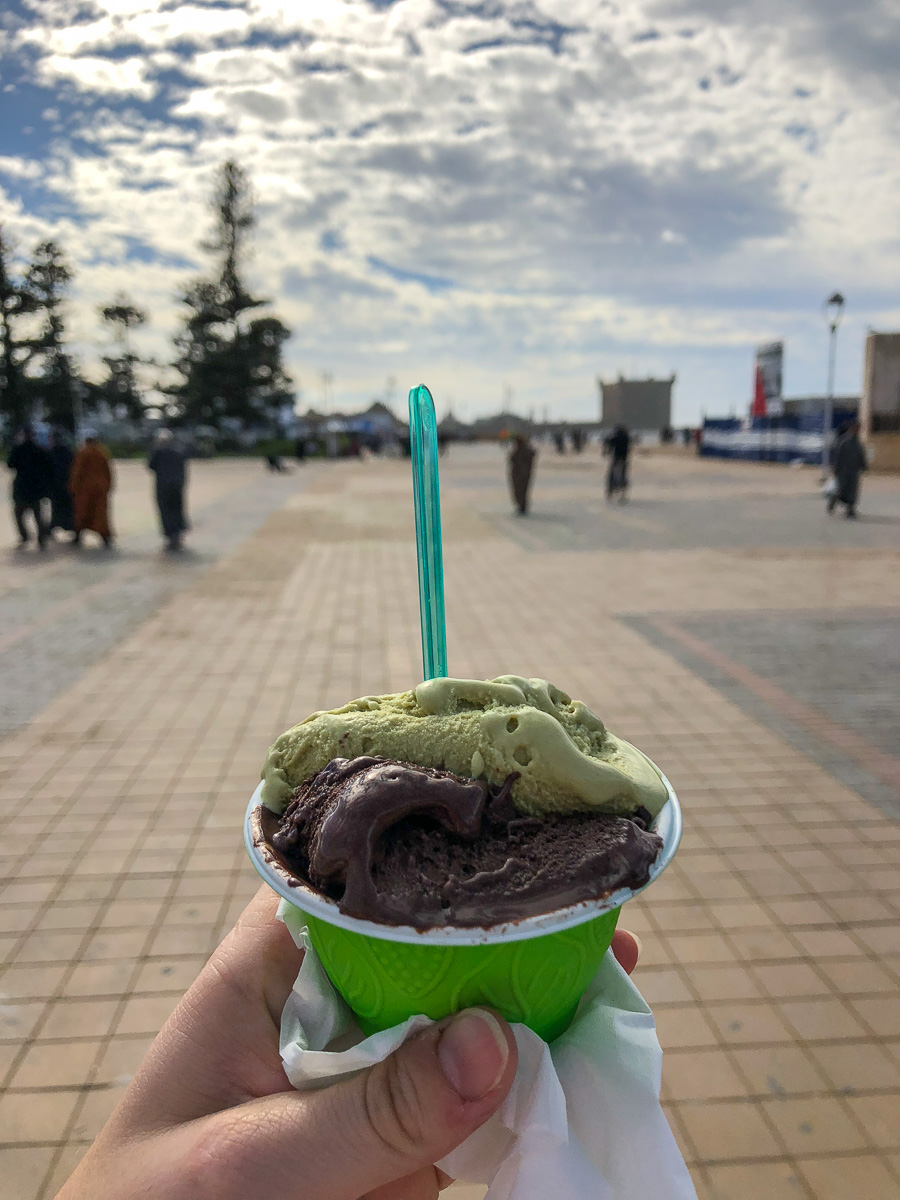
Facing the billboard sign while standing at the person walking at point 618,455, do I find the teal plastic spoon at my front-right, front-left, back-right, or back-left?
back-right

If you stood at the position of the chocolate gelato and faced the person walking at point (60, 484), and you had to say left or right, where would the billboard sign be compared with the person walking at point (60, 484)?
right

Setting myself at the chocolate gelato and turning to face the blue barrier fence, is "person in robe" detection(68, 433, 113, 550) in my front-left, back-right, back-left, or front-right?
front-left
